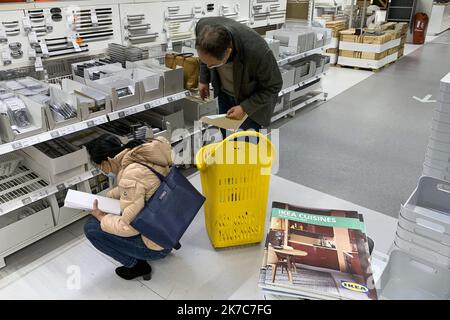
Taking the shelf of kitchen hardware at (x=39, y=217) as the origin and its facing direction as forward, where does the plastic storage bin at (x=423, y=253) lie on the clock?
The plastic storage bin is roughly at 12 o'clock from the shelf of kitchen hardware.

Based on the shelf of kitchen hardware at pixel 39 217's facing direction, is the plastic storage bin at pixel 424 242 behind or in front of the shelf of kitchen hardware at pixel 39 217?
in front

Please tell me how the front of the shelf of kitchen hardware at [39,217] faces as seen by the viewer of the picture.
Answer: facing the viewer and to the right of the viewer

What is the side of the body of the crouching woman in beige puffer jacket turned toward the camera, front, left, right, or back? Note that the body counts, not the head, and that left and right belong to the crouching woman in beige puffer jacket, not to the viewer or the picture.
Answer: left

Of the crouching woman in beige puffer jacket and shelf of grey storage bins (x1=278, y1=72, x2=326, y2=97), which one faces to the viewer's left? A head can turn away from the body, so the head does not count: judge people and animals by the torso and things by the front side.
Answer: the crouching woman in beige puffer jacket

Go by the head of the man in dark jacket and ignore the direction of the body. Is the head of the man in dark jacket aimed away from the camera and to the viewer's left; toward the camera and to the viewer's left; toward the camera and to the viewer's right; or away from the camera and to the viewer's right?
toward the camera and to the viewer's left

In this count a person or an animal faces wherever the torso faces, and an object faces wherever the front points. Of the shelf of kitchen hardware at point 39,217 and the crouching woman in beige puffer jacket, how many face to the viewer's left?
1

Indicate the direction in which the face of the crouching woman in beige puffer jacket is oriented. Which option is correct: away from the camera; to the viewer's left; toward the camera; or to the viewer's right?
to the viewer's left

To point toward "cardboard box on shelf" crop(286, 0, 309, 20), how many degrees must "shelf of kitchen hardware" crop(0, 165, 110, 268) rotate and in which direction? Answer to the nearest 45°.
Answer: approximately 90° to its left

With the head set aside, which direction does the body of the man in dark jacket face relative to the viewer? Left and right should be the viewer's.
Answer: facing the viewer and to the left of the viewer

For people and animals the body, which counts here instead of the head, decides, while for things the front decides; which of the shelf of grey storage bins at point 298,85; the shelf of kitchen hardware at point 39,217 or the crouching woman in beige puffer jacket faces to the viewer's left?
the crouching woman in beige puffer jacket

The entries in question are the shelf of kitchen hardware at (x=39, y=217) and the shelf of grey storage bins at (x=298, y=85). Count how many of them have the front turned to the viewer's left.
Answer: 0

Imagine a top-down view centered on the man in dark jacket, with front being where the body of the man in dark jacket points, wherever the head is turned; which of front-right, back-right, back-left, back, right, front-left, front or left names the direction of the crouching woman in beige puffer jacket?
front

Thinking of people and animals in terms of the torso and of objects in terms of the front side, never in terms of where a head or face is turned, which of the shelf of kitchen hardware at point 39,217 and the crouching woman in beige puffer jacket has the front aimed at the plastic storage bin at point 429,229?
the shelf of kitchen hardware

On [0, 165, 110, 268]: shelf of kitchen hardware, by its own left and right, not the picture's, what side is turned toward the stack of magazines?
front
